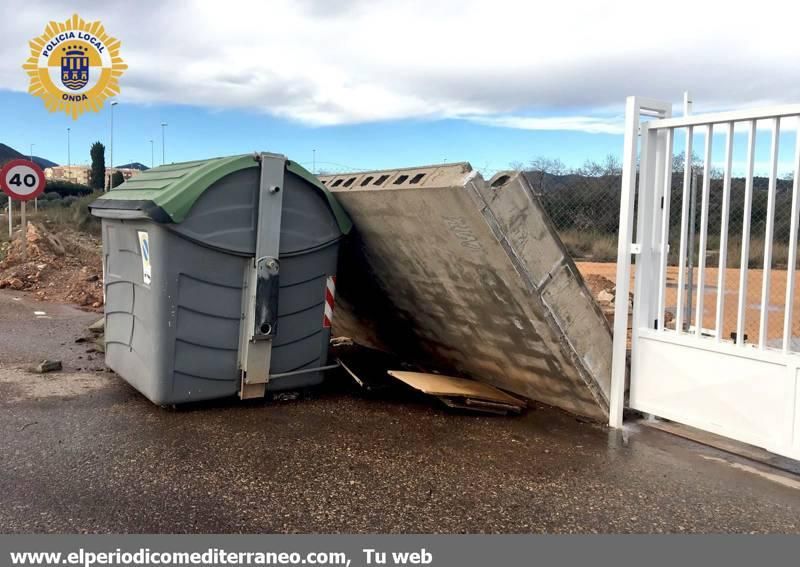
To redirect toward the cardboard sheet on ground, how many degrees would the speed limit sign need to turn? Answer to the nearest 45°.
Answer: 0° — it already faces it

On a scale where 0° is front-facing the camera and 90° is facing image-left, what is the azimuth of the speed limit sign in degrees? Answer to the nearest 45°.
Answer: approximately 0°

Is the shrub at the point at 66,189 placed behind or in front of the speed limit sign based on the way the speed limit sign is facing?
behind

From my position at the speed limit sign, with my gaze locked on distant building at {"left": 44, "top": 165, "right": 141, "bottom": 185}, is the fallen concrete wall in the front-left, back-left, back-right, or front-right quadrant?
back-right

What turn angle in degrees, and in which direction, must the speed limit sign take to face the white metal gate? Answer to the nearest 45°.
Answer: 0° — it already faces it

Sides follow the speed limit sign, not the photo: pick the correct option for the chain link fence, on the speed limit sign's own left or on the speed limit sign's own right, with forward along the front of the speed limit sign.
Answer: on the speed limit sign's own left

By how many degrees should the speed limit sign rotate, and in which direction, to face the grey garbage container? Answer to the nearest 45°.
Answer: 0° — it already faces it

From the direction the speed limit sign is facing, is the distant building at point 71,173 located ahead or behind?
behind

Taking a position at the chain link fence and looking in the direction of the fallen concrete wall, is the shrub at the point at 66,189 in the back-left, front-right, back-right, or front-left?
back-right

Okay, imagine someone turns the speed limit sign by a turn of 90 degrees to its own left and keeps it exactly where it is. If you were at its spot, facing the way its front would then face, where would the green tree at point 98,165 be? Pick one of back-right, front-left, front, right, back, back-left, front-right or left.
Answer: left
